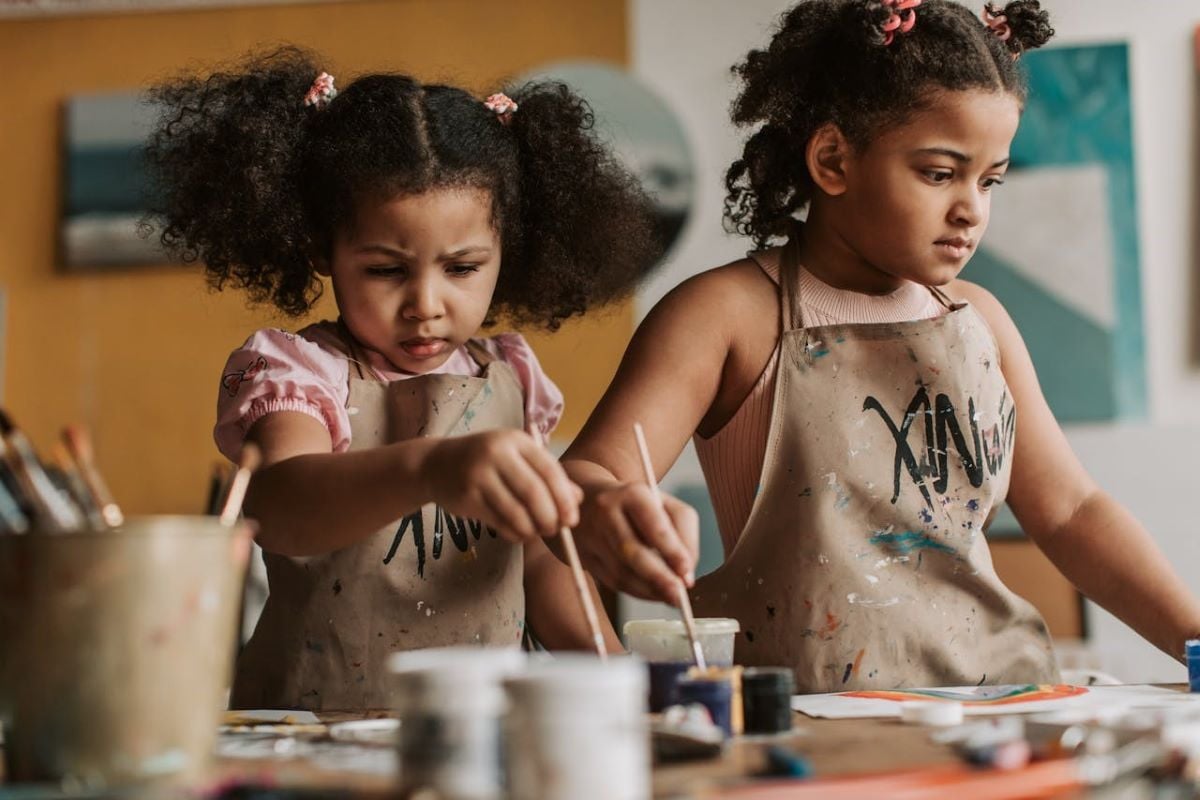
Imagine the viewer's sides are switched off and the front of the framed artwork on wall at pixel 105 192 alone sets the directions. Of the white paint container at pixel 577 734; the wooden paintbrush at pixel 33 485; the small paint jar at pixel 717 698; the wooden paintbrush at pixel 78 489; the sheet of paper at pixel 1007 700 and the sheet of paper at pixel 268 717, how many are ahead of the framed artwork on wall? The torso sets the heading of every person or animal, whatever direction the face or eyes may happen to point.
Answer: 6

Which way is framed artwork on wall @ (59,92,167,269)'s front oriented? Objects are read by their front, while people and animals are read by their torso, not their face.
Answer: toward the camera

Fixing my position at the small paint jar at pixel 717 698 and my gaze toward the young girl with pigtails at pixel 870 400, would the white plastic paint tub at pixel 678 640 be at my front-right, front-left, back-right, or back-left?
front-left

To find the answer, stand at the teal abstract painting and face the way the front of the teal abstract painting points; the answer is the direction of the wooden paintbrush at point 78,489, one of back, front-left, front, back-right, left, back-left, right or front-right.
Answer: front

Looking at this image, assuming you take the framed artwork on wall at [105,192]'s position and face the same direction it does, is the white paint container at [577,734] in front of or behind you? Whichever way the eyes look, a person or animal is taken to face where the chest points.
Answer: in front

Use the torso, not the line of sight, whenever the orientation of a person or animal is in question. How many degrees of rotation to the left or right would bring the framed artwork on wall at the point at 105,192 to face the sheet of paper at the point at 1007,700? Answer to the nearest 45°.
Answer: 0° — it already faces it

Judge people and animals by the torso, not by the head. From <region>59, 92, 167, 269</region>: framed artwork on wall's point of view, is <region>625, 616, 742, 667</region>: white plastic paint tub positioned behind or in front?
in front

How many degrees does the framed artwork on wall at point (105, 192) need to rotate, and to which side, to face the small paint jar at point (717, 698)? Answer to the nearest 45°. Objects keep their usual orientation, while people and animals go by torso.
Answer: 0° — it already faces it

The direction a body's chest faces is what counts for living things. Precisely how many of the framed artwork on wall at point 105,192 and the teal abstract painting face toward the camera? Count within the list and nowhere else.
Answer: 2

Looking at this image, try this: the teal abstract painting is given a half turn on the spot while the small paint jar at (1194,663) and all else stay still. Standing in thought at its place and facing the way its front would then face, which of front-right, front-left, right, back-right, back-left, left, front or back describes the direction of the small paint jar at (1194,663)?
back

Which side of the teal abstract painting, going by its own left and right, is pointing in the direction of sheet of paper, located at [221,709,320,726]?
front
